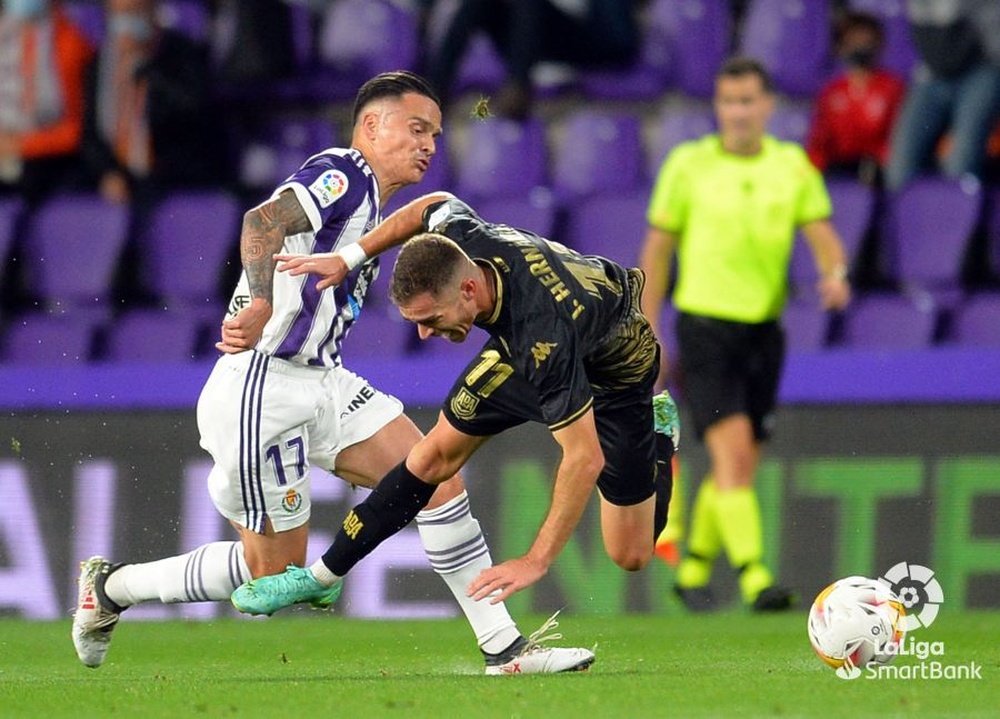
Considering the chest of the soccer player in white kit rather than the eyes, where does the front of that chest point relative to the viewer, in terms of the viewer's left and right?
facing to the right of the viewer

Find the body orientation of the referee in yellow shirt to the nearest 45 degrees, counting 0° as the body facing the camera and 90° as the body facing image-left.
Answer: approximately 0°

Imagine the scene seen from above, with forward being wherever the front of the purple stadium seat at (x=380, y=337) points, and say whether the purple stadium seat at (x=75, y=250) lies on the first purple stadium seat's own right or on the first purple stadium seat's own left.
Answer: on the first purple stadium seat's own right

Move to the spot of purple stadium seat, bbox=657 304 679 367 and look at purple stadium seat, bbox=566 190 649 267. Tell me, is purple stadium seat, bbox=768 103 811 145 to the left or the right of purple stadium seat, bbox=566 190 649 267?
right

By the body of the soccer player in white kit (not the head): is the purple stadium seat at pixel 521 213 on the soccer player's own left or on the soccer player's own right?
on the soccer player's own left

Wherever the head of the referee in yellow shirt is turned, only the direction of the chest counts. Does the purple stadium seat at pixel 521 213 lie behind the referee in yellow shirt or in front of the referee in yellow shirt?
behind

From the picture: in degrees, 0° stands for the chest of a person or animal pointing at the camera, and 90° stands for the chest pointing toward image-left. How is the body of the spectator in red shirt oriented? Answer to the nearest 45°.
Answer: approximately 0°

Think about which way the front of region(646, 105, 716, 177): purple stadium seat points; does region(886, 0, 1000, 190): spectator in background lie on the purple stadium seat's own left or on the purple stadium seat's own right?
on the purple stadium seat's own left

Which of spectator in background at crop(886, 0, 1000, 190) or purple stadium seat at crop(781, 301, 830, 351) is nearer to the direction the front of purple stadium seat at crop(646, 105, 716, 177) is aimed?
the purple stadium seat

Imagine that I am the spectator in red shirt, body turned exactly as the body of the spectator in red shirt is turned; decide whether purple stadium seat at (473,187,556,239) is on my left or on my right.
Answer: on my right

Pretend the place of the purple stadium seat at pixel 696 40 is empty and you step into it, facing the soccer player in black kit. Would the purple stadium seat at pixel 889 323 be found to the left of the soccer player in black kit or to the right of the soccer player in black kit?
left

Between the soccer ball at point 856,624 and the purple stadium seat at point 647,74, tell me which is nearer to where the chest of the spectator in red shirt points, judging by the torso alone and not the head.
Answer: the soccer ball
